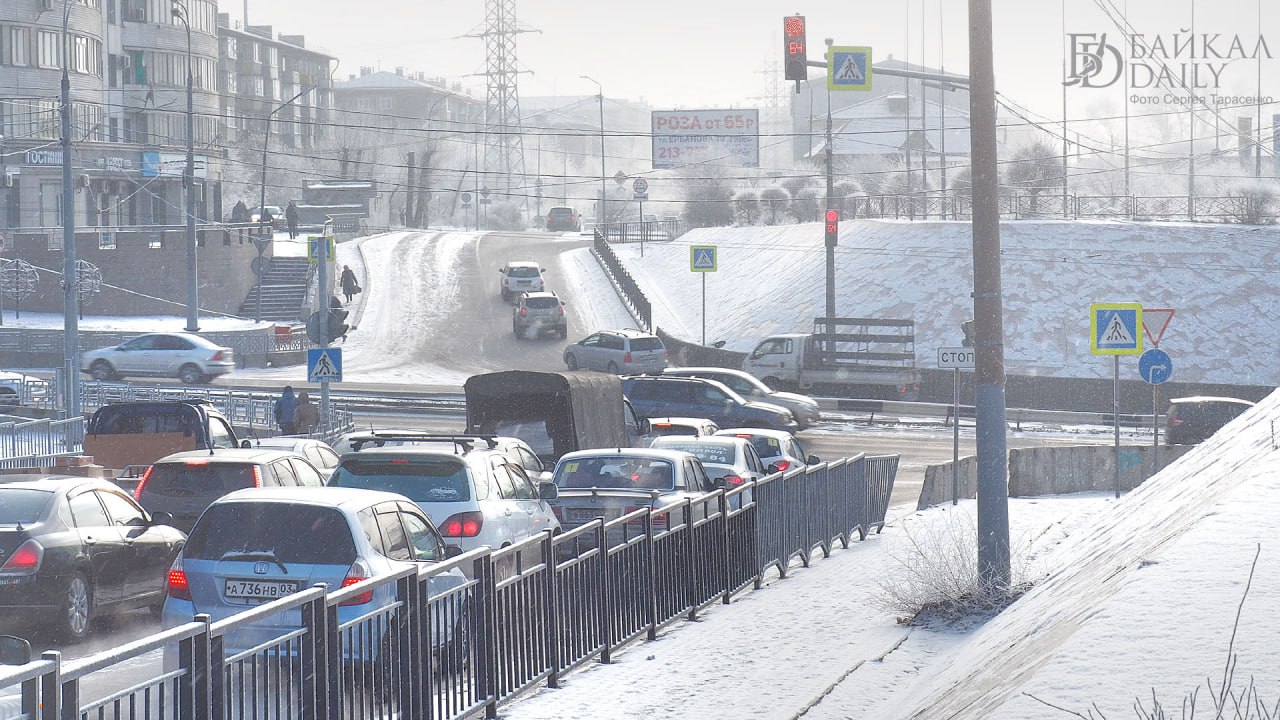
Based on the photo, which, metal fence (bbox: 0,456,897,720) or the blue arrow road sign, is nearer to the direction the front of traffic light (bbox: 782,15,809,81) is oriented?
the metal fence

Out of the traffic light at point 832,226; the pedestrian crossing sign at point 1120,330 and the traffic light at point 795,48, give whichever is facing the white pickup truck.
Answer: the traffic light at point 832,226

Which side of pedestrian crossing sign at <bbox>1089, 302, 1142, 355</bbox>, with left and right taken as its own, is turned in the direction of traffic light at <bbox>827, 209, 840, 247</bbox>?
back

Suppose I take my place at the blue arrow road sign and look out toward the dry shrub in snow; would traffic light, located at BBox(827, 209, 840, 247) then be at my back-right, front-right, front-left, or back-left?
back-right

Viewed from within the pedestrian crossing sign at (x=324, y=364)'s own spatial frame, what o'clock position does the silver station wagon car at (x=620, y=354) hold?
The silver station wagon car is roughly at 7 o'clock from the pedestrian crossing sign.

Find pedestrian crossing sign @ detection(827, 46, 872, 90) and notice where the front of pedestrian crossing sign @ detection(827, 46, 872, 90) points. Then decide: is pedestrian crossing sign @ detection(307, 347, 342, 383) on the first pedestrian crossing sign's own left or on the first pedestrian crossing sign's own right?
on the first pedestrian crossing sign's own right

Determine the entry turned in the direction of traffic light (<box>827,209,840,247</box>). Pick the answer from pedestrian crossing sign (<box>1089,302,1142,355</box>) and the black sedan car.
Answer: the black sedan car

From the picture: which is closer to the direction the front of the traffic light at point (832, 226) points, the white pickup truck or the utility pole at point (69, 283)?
the white pickup truck

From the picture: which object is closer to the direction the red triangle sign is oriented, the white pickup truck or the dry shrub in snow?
the dry shrub in snow
